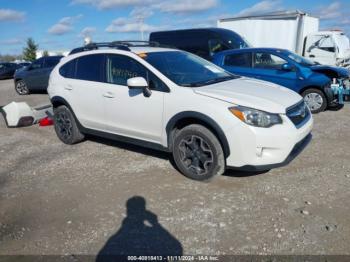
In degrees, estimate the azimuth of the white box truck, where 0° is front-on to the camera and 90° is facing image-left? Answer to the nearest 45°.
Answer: approximately 315°

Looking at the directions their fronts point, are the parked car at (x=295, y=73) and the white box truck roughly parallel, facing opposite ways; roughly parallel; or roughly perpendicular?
roughly parallel

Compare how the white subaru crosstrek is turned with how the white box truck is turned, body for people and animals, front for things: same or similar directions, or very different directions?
same or similar directions

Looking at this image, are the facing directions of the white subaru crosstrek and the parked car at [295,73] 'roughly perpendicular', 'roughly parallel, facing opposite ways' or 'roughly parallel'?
roughly parallel

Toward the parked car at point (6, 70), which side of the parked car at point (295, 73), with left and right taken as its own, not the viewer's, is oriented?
back

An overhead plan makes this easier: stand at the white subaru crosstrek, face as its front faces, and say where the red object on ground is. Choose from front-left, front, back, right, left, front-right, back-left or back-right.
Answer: back

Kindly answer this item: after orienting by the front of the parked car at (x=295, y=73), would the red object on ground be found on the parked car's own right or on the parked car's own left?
on the parked car's own right

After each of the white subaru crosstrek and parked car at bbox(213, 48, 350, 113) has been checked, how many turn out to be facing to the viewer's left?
0

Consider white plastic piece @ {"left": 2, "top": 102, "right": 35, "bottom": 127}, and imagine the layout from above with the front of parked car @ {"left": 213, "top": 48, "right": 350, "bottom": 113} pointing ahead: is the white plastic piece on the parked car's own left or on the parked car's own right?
on the parked car's own right

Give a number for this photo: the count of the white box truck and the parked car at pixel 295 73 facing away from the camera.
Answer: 0

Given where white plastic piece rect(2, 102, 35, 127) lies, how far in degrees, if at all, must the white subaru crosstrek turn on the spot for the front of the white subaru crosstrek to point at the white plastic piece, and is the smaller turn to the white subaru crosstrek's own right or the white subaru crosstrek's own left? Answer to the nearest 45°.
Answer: approximately 180°

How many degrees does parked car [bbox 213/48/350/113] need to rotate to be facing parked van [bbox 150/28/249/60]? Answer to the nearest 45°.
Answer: approximately 180°

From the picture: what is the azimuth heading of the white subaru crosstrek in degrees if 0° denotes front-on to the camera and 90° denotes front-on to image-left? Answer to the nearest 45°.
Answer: approximately 315°

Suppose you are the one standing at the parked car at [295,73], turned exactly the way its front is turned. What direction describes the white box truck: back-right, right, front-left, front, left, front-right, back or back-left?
back-left

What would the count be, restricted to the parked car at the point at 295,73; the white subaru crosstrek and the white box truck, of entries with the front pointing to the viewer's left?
0
